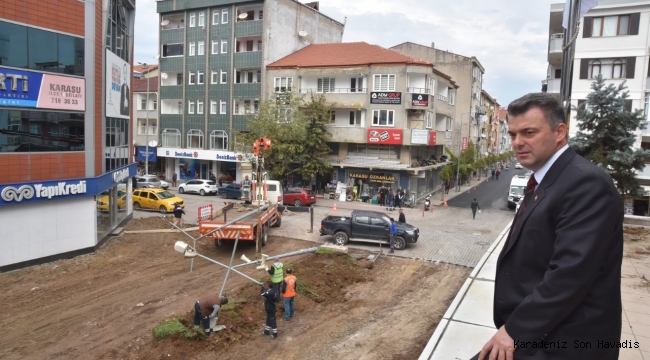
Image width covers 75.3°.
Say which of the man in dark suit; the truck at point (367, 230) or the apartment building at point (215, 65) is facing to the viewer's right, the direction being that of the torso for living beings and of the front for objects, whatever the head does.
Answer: the truck

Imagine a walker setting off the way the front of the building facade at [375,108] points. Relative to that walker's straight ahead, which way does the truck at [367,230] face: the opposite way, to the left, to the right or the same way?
to the left

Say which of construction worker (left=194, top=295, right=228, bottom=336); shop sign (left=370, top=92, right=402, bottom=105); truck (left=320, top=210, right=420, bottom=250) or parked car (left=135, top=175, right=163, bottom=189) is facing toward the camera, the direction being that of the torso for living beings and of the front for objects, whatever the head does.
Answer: the shop sign

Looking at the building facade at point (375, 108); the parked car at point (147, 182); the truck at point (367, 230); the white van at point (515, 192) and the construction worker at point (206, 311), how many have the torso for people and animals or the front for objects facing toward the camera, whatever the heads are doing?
2

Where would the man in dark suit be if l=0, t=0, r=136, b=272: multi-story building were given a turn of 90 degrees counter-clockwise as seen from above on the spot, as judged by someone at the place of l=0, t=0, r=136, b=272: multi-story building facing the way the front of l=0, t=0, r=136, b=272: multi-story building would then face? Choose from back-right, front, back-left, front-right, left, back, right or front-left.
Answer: back-right

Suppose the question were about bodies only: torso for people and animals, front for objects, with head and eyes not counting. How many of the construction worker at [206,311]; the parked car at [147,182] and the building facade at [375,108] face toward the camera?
1

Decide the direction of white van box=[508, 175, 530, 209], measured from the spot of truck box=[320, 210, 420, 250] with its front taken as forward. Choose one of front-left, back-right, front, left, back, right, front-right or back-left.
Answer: front-left

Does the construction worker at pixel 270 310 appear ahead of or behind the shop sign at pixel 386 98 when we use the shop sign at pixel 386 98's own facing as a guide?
ahead

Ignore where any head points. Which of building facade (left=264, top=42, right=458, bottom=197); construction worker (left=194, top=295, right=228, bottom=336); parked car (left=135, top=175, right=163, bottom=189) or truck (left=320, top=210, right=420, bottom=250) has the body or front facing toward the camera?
the building facade

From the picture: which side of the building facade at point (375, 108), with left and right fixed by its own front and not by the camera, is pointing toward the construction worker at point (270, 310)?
front

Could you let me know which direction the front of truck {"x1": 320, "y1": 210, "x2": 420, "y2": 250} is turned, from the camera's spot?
facing to the right of the viewer

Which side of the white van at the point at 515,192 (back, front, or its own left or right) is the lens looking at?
front

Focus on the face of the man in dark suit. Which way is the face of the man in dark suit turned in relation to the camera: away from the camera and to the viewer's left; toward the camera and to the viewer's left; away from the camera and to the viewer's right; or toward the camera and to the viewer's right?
toward the camera and to the viewer's left

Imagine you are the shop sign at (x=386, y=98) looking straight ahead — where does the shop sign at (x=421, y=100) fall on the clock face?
the shop sign at (x=421, y=100) is roughly at 9 o'clock from the shop sign at (x=386, y=98).

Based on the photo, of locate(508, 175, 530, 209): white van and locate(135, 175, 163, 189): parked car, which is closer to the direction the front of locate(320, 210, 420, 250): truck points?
the white van

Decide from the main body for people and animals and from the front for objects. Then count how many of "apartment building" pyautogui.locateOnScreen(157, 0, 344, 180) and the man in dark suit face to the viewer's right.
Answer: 0

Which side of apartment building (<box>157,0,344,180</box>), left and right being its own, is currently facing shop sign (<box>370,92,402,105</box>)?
left
